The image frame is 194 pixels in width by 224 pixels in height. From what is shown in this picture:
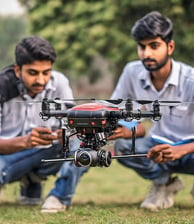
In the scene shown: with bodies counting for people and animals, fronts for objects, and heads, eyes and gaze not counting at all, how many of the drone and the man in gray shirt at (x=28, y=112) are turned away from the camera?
0

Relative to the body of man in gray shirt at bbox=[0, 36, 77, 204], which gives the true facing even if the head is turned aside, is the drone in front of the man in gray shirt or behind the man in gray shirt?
in front

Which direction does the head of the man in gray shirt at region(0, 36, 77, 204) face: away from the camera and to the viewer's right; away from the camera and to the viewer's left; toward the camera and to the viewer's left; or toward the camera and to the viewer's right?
toward the camera and to the viewer's right

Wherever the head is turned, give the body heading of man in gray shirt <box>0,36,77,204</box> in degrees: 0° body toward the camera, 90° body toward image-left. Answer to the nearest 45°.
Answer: approximately 315°

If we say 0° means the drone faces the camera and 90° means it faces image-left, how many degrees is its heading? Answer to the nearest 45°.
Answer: approximately 45°

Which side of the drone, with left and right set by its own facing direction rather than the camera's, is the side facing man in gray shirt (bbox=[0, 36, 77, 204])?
right
